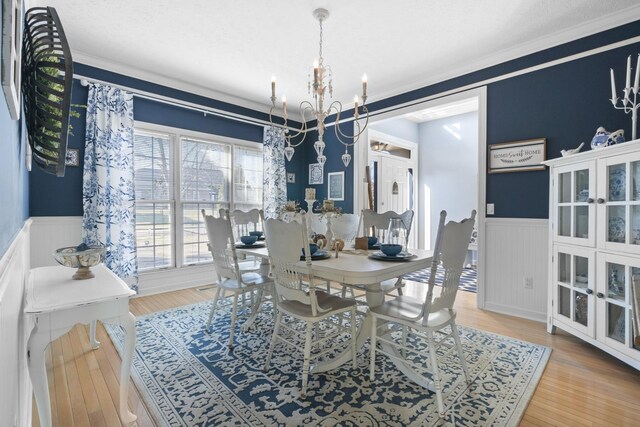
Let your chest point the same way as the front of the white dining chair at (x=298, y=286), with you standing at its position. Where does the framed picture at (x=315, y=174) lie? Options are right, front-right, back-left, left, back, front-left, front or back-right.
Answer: front-left

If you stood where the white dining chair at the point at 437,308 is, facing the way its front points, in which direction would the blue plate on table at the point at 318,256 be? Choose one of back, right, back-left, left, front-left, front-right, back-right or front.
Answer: front-left

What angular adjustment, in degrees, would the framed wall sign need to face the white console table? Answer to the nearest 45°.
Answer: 0° — it already faces it

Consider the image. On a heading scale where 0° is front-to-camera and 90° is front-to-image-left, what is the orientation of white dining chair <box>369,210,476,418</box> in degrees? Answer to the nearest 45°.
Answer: approximately 135°

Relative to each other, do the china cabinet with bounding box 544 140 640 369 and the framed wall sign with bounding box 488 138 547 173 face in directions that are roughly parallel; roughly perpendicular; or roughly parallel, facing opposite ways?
roughly parallel

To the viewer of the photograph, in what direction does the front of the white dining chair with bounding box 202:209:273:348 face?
facing away from the viewer and to the right of the viewer

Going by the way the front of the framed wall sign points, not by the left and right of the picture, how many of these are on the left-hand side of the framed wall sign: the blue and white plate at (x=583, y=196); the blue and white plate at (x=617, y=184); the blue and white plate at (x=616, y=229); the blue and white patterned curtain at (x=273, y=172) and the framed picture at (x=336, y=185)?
3

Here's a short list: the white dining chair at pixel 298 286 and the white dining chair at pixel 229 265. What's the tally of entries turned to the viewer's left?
0

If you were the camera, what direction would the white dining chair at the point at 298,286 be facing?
facing away from the viewer and to the right of the viewer

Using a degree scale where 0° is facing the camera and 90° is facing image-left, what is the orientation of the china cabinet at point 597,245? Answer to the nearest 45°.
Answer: approximately 45°

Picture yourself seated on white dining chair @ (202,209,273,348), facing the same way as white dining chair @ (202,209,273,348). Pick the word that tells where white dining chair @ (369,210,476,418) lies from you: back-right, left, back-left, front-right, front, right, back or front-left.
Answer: right

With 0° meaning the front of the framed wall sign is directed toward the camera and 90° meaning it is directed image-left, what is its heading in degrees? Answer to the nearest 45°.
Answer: approximately 45°

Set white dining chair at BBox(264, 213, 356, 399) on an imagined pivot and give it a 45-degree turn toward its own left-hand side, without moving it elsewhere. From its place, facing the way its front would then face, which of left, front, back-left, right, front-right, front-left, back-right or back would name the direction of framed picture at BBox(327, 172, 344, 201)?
front

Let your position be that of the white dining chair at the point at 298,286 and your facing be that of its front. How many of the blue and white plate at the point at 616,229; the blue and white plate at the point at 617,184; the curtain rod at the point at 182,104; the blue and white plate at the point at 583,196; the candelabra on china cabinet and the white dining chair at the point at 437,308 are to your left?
1
